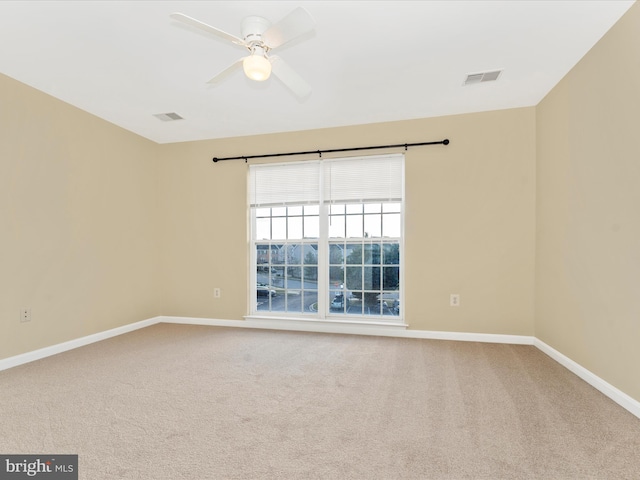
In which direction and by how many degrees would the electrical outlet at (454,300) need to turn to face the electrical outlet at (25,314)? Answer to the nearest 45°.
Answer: approximately 45° to its right

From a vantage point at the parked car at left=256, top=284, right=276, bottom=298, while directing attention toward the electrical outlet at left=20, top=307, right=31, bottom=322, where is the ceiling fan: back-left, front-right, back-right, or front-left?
front-left

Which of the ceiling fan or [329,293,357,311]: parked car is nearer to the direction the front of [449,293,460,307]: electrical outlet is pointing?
the ceiling fan

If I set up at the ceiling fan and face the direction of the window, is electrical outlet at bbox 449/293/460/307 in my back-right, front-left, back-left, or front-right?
front-right

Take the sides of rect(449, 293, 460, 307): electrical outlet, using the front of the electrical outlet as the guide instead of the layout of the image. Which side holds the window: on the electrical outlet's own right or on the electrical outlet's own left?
on the electrical outlet's own right

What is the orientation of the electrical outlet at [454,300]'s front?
toward the camera

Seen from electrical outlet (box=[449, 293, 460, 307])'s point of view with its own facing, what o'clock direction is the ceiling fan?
The ceiling fan is roughly at 1 o'clock from the electrical outlet.

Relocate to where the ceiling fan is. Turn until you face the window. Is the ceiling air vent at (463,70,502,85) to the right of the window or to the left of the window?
right

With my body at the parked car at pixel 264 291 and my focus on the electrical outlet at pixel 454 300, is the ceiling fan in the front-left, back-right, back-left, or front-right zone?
front-right

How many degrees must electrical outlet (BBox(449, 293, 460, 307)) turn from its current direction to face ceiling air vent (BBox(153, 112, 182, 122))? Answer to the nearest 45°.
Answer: approximately 90° to its right

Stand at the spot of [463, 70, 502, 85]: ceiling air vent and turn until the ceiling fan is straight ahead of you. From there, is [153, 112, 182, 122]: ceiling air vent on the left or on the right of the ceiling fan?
right
